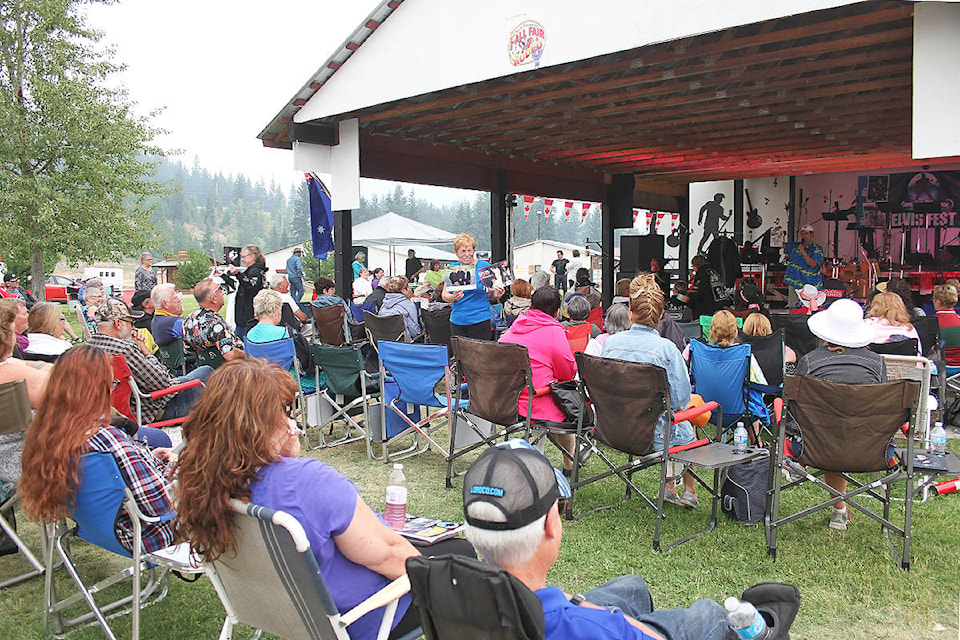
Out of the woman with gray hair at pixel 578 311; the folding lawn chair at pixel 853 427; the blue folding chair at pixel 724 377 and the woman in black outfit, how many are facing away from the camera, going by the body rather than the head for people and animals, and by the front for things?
3

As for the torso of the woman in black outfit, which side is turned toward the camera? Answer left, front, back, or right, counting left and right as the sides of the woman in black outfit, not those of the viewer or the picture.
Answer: left

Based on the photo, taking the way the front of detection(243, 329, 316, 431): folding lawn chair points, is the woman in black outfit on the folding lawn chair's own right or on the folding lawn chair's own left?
on the folding lawn chair's own left

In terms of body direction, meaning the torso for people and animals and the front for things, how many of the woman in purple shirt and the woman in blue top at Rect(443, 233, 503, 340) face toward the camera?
1

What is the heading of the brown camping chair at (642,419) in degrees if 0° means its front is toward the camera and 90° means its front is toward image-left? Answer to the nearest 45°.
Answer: approximately 225°

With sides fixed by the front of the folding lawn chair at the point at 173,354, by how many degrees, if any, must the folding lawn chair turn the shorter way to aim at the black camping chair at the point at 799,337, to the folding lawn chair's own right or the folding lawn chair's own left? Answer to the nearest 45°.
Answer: approximately 45° to the folding lawn chair's own right

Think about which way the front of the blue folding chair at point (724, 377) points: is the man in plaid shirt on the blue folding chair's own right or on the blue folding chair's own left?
on the blue folding chair's own left

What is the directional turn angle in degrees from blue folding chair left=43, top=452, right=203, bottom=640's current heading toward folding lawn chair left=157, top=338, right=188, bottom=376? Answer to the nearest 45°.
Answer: approximately 45° to its left

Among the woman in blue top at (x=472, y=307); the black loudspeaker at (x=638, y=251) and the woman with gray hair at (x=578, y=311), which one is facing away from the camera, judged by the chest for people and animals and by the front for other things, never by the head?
the woman with gray hair

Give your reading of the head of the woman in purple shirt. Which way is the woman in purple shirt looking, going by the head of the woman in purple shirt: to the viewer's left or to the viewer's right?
to the viewer's right

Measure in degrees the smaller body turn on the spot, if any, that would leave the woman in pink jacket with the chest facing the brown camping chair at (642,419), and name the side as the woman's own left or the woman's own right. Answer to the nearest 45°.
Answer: approximately 90° to the woman's own right

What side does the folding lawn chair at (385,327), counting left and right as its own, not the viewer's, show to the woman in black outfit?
left

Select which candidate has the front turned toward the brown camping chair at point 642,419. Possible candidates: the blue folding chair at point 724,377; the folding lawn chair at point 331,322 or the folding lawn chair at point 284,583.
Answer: the folding lawn chair at point 284,583

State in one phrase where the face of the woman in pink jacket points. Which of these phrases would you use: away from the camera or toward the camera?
away from the camera

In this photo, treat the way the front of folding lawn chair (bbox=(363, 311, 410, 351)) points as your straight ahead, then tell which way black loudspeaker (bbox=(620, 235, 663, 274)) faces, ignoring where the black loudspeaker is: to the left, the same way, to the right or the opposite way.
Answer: the opposite way

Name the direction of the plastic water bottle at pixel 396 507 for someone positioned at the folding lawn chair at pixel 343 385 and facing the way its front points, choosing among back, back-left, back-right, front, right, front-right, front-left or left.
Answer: back-right
